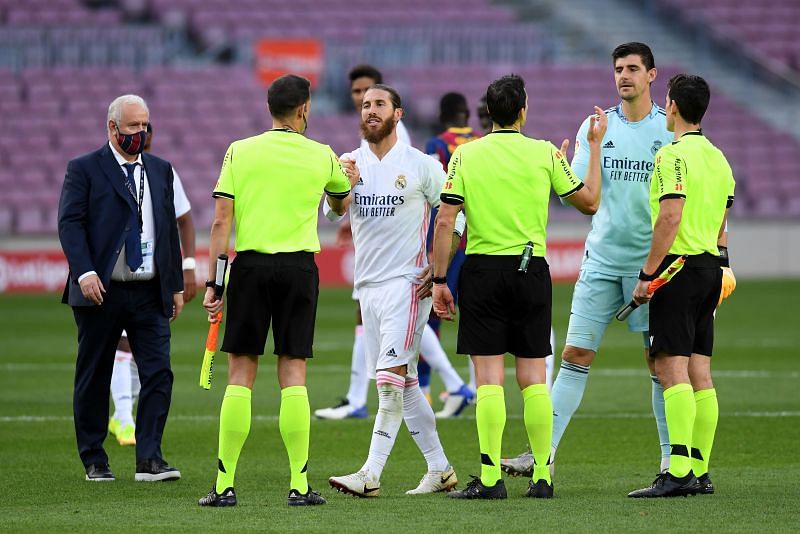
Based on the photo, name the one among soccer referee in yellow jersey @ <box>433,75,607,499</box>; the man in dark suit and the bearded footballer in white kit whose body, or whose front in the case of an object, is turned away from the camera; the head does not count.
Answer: the soccer referee in yellow jersey

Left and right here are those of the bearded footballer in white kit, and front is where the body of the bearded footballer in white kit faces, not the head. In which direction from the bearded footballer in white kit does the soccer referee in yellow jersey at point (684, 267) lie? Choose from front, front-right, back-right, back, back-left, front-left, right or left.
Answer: back-left

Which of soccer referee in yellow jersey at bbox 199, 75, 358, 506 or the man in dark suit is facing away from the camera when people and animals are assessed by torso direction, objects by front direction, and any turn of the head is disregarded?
the soccer referee in yellow jersey

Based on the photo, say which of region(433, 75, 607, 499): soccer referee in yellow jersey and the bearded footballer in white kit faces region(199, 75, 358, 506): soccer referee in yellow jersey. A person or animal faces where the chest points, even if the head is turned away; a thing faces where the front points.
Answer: the bearded footballer in white kit

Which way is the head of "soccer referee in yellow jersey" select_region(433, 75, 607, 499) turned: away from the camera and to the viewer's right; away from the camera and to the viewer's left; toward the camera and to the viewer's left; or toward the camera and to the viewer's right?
away from the camera and to the viewer's right

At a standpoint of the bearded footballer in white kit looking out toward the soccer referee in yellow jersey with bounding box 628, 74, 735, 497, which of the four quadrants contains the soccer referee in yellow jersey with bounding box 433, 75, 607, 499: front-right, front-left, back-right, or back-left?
front-right

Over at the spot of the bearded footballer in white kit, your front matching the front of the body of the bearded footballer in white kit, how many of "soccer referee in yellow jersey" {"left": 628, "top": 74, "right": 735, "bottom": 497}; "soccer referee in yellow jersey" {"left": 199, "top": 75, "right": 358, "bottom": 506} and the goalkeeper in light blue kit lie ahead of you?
1

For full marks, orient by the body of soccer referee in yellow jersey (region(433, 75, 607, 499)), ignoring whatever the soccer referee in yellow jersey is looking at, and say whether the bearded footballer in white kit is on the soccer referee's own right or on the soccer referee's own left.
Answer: on the soccer referee's own left

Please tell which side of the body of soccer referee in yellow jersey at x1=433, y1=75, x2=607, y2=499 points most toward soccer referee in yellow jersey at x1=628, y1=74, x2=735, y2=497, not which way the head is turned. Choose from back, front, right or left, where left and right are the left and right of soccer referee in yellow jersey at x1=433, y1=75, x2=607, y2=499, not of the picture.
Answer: right

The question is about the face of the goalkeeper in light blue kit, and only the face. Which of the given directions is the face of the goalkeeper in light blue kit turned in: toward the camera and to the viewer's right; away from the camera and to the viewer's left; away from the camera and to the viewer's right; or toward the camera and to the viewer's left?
toward the camera and to the viewer's left

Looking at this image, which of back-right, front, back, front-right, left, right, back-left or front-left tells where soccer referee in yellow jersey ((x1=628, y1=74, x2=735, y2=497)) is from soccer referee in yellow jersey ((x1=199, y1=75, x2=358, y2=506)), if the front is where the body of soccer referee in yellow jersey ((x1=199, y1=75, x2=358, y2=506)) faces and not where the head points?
right

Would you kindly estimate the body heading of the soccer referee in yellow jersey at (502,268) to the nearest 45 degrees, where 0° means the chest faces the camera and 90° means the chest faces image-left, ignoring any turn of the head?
approximately 180°
